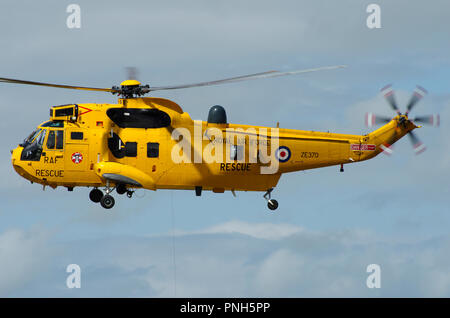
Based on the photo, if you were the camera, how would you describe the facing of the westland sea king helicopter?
facing to the left of the viewer
